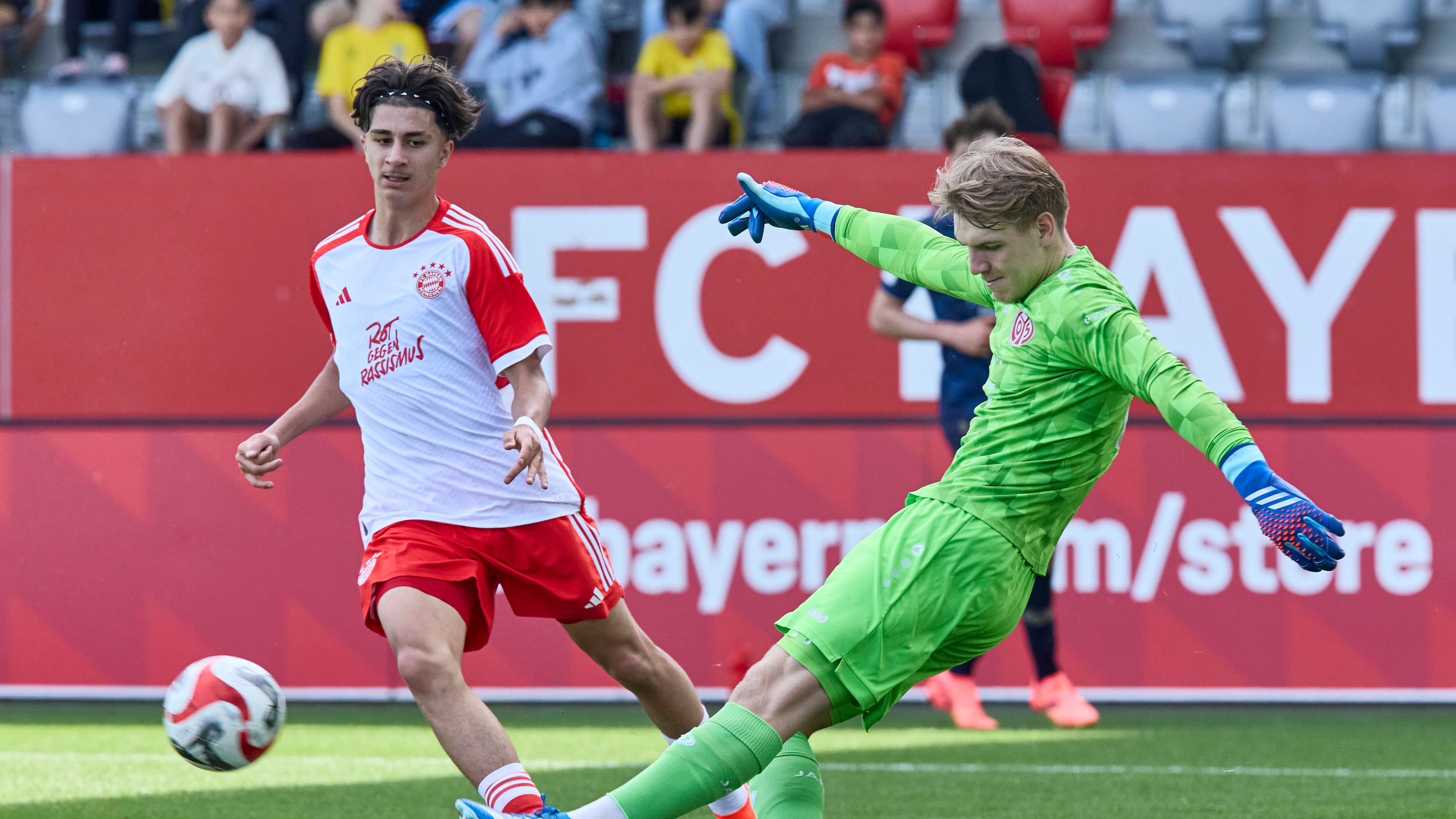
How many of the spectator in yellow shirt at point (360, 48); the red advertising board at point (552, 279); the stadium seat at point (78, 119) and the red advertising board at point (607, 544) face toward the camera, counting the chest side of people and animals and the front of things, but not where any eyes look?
4

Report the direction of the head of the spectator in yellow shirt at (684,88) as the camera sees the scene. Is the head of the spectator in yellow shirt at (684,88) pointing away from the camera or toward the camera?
toward the camera

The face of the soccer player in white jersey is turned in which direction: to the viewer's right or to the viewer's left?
to the viewer's left

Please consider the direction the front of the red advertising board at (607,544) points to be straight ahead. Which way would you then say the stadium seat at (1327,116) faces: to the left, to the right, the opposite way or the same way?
the same way

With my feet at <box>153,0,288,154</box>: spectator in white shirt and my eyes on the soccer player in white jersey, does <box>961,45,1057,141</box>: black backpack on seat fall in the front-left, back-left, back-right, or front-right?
front-left

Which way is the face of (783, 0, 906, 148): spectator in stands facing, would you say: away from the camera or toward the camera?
toward the camera

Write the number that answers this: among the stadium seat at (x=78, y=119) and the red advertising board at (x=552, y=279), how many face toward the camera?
2

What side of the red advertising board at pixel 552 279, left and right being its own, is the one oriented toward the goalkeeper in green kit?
front

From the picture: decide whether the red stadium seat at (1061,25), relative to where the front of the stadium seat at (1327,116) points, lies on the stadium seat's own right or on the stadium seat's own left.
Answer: on the stadium seat's own right

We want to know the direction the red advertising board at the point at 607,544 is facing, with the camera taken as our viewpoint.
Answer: facing the viewer

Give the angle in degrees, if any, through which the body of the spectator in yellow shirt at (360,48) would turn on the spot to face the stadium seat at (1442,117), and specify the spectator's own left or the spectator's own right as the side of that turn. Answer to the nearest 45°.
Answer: approximately 90° to the spectator's own left

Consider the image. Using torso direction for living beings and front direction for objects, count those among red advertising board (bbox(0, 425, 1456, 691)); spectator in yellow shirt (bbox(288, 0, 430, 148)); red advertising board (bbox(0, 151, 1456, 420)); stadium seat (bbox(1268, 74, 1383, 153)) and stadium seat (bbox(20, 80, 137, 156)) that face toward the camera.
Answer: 5

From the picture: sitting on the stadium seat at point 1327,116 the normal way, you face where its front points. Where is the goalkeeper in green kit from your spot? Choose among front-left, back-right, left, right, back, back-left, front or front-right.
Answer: front

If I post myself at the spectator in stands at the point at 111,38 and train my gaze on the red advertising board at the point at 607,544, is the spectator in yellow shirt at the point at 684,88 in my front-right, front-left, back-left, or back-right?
front-left

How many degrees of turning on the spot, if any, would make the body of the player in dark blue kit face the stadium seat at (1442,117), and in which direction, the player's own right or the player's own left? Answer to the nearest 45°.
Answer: approximately 90° to the player's own left

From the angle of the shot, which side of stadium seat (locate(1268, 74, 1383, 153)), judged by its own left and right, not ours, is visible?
front

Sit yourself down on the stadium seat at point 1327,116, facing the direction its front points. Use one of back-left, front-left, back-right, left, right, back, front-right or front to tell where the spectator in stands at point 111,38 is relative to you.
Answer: right

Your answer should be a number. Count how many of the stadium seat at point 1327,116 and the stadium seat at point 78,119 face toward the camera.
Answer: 2
